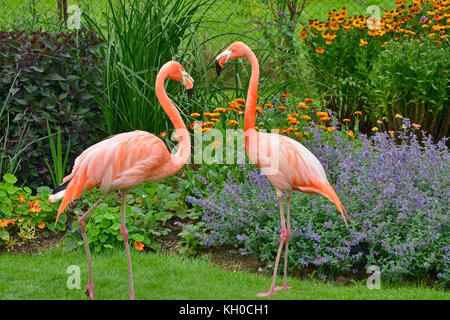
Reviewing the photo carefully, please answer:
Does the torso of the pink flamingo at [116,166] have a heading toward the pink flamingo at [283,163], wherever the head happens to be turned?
yes

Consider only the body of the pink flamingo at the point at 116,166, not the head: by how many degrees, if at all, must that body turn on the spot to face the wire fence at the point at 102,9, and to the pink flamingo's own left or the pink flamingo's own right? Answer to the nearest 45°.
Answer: approximately 90° to the pink flamingo's own left

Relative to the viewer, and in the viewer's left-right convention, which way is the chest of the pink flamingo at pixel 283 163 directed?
facing to the left of the viewer

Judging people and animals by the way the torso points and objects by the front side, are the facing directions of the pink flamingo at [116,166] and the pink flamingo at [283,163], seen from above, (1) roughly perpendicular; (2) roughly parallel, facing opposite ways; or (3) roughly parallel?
roughly parallel, facing opposite ways

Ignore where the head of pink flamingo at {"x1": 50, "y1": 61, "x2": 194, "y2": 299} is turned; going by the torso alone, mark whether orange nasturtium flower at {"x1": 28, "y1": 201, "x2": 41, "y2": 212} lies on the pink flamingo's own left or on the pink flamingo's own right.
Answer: on the pink flamingo's own left

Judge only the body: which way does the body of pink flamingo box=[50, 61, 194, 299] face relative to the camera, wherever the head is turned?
to the viewer's right

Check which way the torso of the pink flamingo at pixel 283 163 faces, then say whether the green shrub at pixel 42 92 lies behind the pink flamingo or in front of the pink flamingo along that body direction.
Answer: in front

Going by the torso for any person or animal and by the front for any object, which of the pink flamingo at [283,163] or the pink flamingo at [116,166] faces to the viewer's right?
the pink flamingo at [116,166]

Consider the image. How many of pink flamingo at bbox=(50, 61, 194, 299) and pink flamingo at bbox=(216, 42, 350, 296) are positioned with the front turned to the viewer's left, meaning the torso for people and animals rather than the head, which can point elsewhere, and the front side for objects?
1

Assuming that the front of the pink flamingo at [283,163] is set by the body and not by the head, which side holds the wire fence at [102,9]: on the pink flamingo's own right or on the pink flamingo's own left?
on the pink flamingo's own right

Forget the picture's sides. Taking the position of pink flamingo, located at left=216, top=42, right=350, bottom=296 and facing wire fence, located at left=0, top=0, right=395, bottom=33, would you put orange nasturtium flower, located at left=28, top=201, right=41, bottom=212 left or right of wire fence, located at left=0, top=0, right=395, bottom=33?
left

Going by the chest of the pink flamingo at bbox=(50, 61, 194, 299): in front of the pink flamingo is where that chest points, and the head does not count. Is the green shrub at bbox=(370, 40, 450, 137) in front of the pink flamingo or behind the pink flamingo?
in front

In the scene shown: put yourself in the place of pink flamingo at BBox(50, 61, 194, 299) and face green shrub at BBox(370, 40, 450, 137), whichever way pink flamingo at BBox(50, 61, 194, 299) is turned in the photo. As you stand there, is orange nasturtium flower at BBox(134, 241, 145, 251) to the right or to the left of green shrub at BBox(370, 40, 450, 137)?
left

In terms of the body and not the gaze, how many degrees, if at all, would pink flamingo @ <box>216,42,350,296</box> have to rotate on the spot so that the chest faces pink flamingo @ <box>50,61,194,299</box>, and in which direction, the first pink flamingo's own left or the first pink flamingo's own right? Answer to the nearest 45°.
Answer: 0° — it already faces it

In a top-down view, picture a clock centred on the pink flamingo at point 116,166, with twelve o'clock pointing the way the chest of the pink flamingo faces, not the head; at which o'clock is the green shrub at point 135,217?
The green shrub is roughly at 9 o'clock from the pink flamingo.
